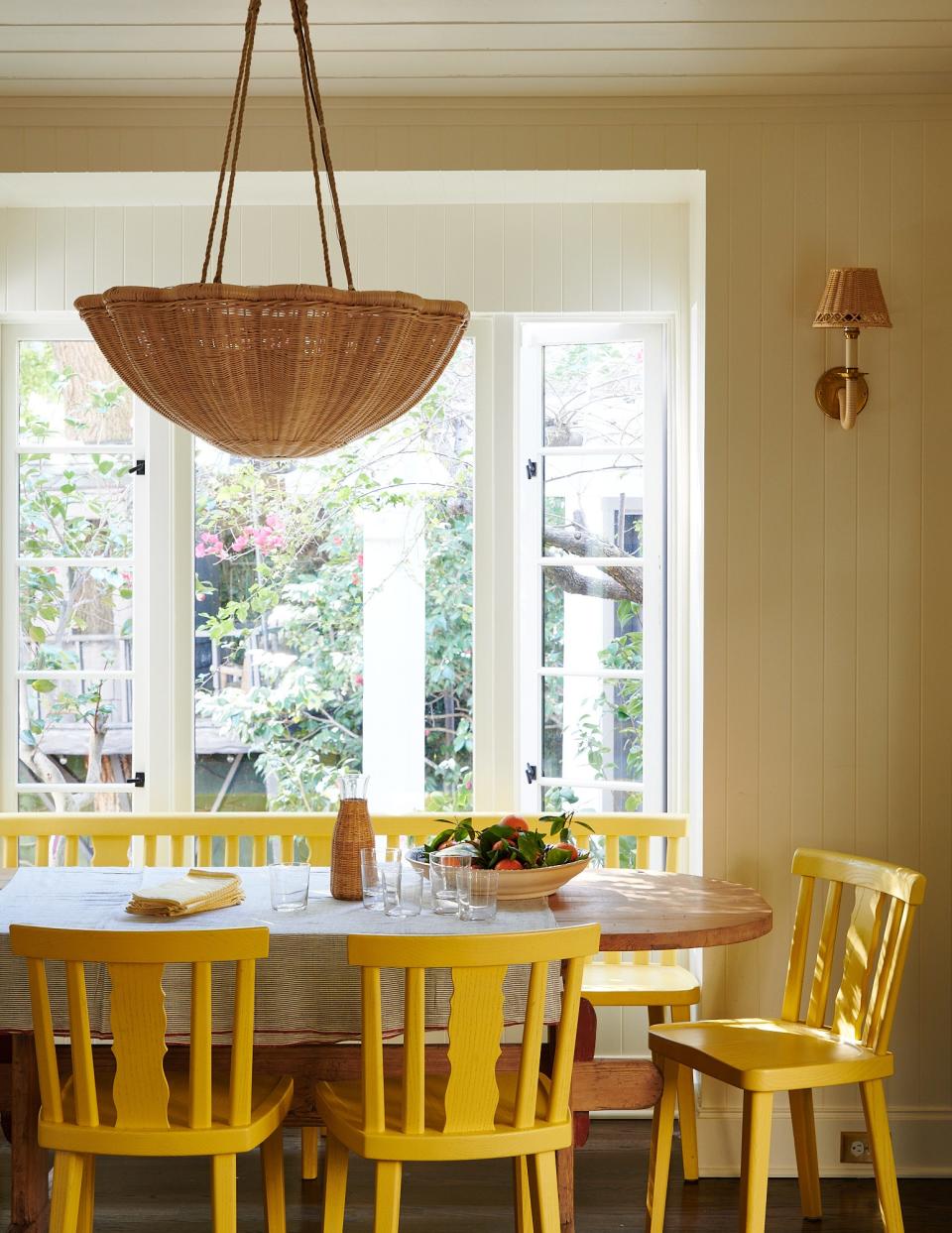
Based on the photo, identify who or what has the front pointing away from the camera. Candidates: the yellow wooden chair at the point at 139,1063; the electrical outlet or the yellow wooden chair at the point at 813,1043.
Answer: the yellow wooden chair at the point at 139,1063

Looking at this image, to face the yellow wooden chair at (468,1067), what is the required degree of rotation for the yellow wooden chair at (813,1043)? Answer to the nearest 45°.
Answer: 0° — it already faces it

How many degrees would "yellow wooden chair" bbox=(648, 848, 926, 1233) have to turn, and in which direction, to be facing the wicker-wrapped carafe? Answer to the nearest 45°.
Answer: approximately 45° to its right

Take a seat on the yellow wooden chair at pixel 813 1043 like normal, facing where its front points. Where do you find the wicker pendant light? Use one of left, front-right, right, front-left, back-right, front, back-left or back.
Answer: front

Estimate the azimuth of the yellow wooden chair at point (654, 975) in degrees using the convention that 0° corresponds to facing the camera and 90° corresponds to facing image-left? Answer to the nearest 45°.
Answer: approximately 0°

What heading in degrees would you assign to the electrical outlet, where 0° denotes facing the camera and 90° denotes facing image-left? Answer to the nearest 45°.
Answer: approximately 0°

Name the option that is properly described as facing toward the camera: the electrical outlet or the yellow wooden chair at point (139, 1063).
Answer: the electrical outlet

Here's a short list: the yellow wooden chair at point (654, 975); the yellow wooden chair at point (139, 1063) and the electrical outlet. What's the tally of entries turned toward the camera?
2

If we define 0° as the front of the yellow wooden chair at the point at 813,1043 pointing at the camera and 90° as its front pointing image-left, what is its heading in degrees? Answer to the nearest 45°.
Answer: approximately 45°

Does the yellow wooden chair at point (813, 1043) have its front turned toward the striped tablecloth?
yes

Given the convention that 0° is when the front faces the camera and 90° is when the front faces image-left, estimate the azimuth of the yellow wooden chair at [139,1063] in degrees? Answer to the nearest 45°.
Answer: approximately 180°
